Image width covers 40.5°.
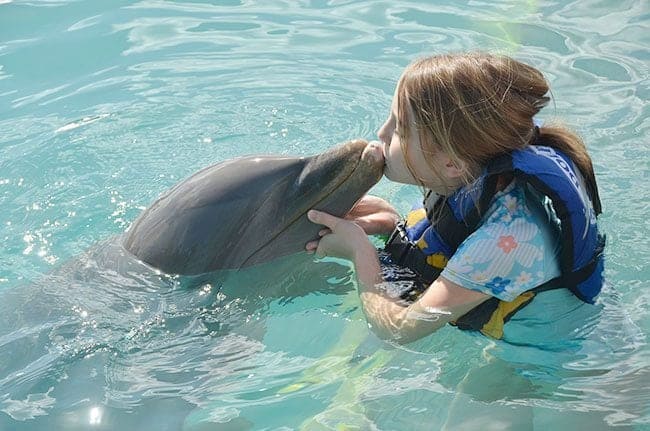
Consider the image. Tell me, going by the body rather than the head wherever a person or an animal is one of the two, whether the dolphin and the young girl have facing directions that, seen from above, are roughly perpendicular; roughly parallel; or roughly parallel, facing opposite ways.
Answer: roughly parallel, facing opposite ways

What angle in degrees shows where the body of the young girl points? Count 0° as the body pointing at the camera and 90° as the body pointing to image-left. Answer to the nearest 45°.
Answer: approximately 90°

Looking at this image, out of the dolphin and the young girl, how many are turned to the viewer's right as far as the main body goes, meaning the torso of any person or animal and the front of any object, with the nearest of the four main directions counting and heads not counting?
1

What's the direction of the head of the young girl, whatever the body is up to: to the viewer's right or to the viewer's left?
to the viewer's left

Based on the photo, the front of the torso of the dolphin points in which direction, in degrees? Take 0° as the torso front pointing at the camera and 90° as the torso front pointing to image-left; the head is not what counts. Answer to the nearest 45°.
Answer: approximately 270°

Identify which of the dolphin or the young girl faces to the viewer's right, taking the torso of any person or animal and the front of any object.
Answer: the dolphin

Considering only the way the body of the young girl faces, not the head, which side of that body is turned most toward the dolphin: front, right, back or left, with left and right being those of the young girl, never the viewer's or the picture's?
front

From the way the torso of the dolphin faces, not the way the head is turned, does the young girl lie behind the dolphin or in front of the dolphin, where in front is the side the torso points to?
in front
